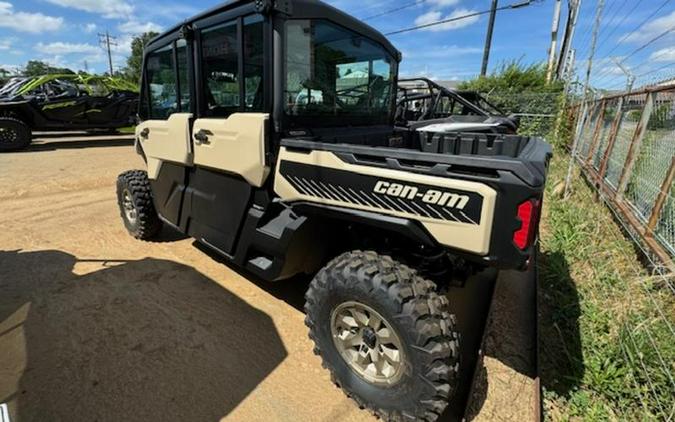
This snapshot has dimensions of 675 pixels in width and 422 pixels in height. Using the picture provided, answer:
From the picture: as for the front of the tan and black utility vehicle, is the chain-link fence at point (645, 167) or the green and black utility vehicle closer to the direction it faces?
the green and black utility vehicle

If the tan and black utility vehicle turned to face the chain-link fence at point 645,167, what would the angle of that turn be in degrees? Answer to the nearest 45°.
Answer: approximately 90° to its right

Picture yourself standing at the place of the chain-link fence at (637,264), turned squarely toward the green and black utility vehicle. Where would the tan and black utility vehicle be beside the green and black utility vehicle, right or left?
left

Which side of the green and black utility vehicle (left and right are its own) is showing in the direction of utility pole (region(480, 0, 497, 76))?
back

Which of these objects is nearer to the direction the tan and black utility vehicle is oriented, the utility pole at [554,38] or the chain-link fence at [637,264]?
the utility pole

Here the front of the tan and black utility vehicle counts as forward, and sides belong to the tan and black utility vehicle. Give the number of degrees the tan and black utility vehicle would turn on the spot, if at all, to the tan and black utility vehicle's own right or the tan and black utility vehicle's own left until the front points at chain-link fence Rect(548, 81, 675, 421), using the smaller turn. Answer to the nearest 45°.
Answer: approximately 135° to the tan and black utility vehicle's own right

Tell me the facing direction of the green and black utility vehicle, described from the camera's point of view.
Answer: facing to the left of the viewer

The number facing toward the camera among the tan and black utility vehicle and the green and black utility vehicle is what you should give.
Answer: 0

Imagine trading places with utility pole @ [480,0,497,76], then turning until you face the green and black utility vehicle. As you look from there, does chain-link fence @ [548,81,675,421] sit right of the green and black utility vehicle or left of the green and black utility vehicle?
left

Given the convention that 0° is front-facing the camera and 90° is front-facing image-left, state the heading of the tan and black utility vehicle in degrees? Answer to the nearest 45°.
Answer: approximately 135°

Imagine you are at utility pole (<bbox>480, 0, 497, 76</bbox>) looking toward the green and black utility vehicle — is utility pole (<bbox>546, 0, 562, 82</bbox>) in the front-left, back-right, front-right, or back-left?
back-left

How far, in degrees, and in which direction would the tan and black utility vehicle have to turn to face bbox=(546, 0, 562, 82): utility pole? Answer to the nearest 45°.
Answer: approximately 90° to its right

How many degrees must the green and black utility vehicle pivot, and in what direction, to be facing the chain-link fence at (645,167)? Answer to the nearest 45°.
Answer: approximately 135° to its left

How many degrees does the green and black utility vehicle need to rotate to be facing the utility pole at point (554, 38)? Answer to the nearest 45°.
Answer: approximately 180°
